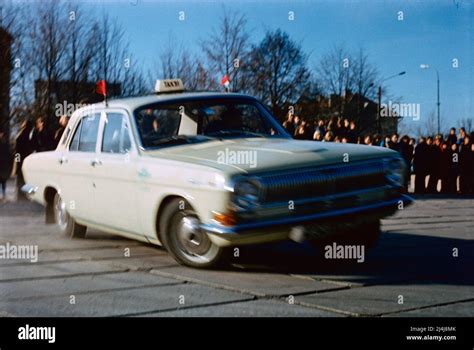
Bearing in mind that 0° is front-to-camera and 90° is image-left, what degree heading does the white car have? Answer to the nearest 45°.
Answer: approximately 315°

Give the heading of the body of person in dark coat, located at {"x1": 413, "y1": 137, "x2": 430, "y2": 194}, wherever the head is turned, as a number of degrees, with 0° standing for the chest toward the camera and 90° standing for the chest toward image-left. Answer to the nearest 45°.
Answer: approximately 0°

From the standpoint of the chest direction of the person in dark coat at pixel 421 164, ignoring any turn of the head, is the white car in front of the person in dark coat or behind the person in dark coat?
in front

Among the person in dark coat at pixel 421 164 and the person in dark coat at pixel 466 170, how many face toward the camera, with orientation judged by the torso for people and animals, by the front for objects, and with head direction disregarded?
2

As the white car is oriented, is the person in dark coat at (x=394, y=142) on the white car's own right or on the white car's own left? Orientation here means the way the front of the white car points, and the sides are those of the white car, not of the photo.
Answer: on the white car's own left
